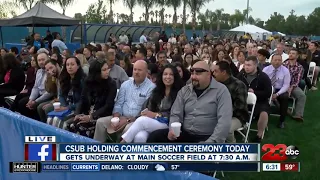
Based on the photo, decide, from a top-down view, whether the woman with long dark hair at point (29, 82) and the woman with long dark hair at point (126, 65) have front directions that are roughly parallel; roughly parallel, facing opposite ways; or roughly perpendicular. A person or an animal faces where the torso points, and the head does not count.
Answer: roughly parallel

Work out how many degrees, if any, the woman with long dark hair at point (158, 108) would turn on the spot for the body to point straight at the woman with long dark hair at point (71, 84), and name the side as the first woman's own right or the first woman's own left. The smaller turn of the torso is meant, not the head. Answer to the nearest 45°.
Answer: approximately 90° to the first woman's own right

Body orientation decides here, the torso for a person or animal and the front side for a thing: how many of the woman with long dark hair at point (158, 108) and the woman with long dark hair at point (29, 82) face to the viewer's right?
0

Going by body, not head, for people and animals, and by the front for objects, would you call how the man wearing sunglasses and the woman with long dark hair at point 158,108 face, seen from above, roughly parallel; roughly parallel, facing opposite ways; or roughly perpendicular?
roughly parallel

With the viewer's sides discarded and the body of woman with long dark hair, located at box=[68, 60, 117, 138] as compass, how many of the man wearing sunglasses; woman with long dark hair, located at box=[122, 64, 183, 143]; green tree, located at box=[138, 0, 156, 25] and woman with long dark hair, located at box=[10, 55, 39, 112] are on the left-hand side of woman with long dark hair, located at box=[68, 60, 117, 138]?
2

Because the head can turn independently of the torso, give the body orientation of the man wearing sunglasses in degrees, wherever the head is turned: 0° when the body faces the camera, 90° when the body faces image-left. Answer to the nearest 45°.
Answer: approximately 45°

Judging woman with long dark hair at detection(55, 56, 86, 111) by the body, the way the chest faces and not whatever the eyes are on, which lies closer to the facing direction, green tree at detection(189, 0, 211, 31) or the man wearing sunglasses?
the man wearing sunglasses

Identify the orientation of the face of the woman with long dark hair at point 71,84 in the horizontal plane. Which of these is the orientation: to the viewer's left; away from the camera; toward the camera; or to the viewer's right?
toward the camera

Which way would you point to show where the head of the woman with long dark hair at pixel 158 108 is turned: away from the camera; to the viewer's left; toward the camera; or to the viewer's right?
toward the camera

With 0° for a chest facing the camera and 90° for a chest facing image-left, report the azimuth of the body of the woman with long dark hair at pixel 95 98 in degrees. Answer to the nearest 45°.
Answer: approximately 45°

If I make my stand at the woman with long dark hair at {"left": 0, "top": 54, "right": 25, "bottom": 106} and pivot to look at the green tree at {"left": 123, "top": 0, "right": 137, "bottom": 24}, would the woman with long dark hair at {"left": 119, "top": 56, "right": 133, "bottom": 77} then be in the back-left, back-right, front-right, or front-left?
front-right

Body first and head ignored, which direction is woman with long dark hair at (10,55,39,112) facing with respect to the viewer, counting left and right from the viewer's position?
facing the viewer and to the left of the viewer

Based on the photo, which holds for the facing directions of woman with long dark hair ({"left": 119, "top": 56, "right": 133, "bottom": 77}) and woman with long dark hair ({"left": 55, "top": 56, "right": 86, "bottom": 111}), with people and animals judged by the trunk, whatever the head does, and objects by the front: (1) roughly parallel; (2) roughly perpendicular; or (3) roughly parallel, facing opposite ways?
roughly parallel

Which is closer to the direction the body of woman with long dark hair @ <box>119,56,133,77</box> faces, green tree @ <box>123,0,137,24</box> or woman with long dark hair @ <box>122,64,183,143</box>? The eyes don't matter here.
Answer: the woman with long dark hair
